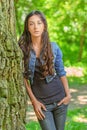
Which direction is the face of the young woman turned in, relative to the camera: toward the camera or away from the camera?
toward the camera

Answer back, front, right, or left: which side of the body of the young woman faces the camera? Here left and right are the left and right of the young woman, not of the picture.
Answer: front

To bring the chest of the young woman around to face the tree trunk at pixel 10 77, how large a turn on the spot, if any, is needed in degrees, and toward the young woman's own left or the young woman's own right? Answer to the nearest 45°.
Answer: approximately 45° to the young woman's own right
